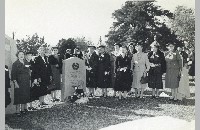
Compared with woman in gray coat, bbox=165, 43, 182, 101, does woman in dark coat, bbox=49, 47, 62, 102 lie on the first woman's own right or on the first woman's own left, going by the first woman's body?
on the first woman's own right

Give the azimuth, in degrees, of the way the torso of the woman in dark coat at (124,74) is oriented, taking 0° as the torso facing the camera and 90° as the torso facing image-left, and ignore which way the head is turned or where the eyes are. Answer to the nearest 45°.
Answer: approximately 0°

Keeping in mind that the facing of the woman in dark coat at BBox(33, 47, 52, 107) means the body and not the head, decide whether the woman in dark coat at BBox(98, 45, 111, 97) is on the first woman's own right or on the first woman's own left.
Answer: on the first woman's own left

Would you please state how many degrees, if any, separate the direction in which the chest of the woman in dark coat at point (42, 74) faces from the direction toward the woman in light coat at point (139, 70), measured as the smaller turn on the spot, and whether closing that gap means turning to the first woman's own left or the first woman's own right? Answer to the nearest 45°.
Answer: approximately 45° to the first woman's own left
